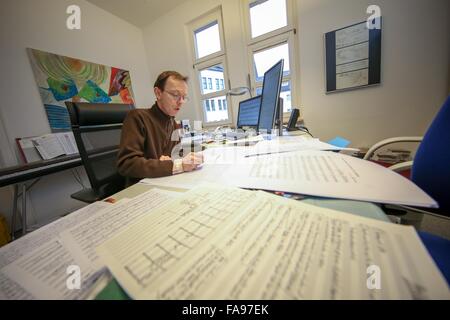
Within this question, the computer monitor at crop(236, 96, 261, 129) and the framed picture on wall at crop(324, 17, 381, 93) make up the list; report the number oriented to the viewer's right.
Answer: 0

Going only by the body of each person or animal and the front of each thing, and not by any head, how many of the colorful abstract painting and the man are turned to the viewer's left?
0

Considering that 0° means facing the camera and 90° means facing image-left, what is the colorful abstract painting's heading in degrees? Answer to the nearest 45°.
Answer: approximately 315°

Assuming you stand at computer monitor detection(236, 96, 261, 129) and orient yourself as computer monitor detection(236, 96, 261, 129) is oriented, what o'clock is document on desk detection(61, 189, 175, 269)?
The document on desk is roughly at 11 o'clock from the computer monitor.

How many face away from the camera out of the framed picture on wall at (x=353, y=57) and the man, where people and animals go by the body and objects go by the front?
0

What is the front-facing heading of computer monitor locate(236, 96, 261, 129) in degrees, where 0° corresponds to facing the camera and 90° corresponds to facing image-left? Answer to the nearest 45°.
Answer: approximately 45°

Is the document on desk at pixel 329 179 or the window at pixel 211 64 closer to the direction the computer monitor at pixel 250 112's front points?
the document on desk

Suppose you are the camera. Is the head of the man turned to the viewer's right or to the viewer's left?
to the viewer's right

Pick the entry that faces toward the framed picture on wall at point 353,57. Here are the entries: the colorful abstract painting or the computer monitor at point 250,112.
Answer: the colorful abstract painting

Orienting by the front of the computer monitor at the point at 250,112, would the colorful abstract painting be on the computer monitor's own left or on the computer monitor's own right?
on the computer monitor's own right

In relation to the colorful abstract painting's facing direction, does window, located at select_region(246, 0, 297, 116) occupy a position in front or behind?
in front

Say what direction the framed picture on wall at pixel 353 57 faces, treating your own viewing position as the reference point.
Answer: facing the viewer and to the left of the viewer

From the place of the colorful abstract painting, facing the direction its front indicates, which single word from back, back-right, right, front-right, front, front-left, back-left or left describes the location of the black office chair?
front-right
